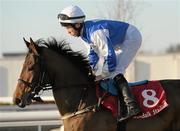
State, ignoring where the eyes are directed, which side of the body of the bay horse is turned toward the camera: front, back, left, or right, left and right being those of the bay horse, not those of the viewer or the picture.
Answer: left

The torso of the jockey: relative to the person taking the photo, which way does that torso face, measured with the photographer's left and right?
facing to the left of the viewer
